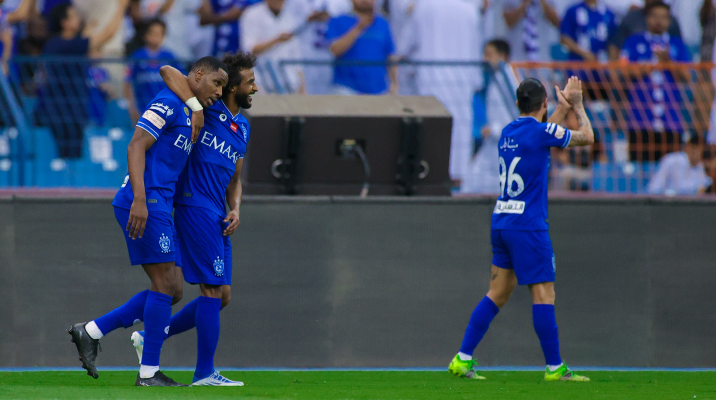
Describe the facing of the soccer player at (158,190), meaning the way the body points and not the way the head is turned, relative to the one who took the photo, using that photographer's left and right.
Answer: facing to the right of the viewer

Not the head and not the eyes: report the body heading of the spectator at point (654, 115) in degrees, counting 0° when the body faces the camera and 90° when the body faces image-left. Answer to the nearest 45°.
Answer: approximately 0°

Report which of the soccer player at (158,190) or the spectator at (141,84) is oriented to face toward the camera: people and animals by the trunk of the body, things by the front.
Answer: the spectator

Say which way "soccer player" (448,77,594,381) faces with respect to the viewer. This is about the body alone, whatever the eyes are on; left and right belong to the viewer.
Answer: facing away from the viewer and to the right of the viewer

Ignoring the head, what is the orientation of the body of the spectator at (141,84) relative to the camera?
toward the camera

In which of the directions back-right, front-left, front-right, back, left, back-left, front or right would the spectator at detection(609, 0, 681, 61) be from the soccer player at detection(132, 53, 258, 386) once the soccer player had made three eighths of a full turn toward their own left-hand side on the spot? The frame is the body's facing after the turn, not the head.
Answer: front-right

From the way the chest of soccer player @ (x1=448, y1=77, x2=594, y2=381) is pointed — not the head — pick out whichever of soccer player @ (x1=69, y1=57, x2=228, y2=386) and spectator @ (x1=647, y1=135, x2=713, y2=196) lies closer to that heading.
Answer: the spectator

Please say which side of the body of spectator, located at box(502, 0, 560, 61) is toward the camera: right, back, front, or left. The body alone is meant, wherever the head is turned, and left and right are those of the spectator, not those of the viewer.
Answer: front

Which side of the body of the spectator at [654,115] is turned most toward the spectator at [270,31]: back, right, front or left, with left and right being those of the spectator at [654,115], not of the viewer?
right

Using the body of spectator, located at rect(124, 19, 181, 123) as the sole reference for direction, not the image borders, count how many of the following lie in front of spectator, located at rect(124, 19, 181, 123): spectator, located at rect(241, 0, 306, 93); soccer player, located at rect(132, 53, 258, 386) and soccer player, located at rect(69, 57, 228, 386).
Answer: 2

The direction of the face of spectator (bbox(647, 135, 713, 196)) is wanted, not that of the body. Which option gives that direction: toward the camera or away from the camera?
toward the camera
